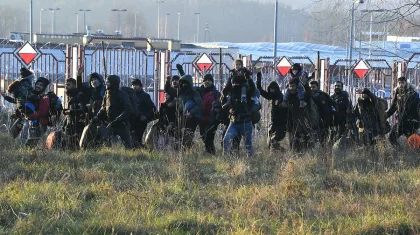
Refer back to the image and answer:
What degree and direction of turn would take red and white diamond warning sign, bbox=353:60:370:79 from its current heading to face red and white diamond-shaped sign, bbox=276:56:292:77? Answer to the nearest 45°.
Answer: approximately 90° to its right

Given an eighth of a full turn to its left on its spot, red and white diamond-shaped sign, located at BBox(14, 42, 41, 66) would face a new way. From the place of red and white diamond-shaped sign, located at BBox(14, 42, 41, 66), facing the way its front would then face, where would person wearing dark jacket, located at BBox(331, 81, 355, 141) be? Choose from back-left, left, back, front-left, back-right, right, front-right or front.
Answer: front

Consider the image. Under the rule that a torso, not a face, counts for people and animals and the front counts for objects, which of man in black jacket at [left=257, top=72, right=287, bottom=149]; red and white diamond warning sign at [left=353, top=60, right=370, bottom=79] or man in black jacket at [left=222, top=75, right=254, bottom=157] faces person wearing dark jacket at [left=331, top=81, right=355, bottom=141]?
the red and white diamond warning sign

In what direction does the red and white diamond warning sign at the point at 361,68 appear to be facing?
toward the camera

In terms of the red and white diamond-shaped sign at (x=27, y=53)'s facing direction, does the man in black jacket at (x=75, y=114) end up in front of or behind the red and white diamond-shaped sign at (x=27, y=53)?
in front

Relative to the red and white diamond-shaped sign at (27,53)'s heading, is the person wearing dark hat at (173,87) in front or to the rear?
in front

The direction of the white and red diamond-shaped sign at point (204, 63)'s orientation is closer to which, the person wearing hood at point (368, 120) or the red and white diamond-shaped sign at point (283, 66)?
the person wearing hood

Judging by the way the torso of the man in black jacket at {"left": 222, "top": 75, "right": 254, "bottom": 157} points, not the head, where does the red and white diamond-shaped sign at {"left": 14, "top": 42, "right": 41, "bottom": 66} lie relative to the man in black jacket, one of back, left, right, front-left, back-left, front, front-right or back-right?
right

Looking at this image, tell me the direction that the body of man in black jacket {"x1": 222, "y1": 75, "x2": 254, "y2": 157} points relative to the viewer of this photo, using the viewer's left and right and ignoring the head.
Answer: facing the viewer and to the left of the viewer

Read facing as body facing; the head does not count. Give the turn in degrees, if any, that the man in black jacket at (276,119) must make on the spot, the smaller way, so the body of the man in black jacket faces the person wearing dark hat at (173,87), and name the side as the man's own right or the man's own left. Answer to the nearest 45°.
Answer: approximately 45° to the man's own right

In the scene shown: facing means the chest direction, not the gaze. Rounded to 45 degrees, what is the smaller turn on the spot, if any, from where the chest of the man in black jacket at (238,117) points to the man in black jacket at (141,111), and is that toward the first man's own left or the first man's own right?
approximately 90° to the first man's own right

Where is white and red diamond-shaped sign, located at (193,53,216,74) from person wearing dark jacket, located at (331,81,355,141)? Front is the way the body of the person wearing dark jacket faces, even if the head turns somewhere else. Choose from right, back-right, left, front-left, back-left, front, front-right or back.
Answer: right

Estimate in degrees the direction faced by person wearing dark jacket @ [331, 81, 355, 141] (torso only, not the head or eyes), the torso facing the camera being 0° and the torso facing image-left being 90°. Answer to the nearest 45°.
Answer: approximately 45°
